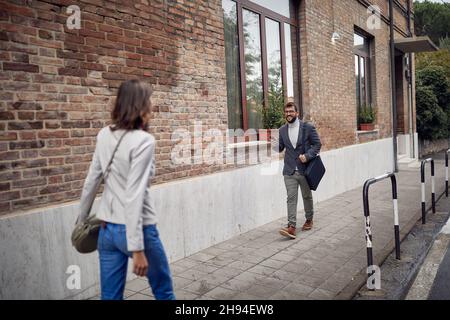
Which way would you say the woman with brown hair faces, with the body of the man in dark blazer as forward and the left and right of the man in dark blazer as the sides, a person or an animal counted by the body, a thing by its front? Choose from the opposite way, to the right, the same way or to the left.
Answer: the opposite way

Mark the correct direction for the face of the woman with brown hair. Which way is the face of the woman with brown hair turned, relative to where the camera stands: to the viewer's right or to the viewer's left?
to the viewer's right

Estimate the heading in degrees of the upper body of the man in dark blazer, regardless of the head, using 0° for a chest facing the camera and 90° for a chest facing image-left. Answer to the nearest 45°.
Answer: approximately 45°

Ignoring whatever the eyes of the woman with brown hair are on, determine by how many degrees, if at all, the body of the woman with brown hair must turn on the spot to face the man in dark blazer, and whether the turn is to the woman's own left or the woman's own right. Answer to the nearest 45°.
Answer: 0° — they already face them

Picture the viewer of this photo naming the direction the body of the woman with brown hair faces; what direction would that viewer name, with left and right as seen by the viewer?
facing away from the viewer and to the right of the viewer
